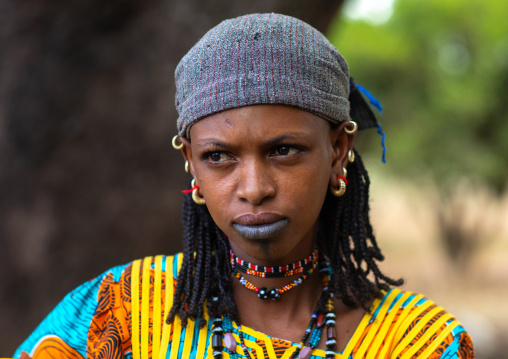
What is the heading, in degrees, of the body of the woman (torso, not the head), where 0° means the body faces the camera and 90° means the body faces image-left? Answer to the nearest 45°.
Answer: approximately 0°

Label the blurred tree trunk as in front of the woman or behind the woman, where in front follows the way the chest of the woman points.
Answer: behind
